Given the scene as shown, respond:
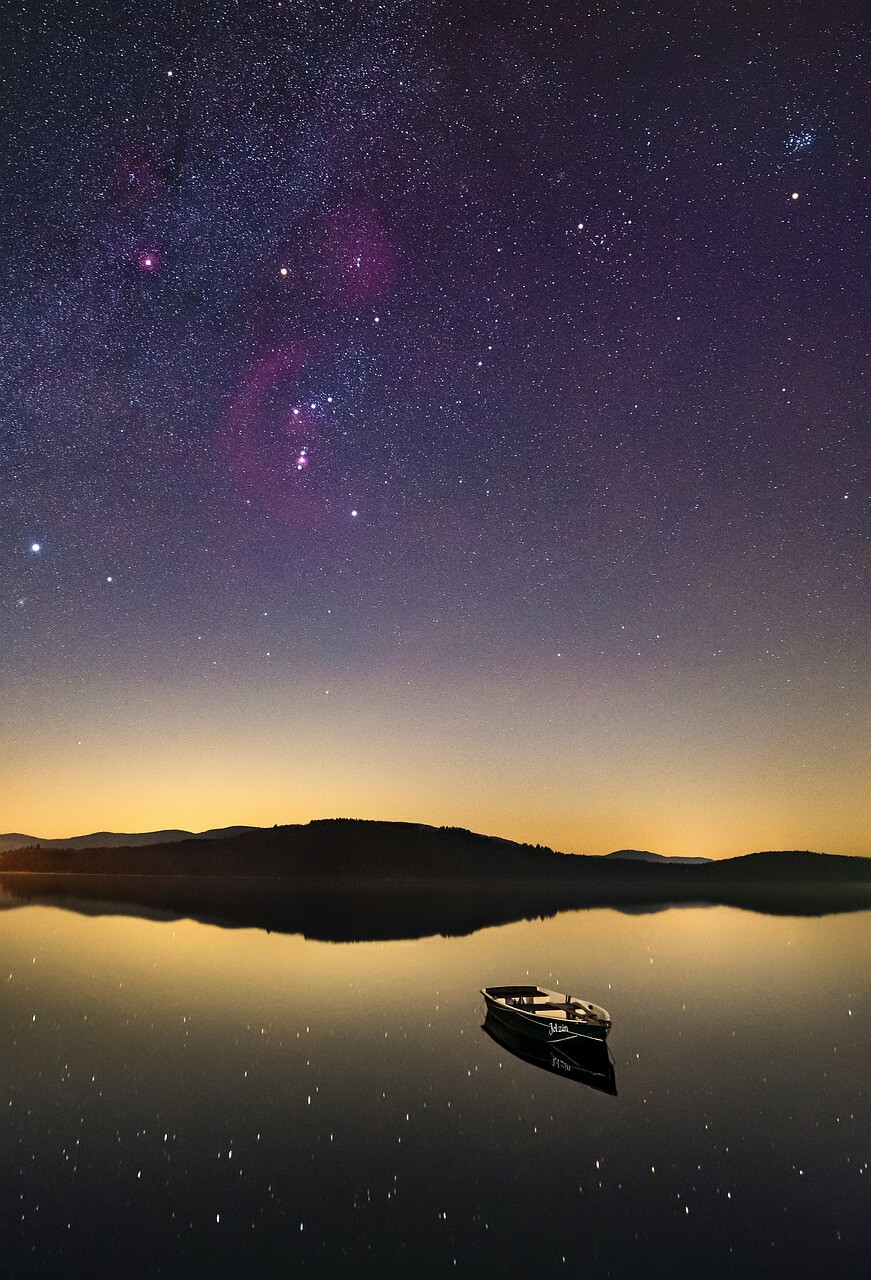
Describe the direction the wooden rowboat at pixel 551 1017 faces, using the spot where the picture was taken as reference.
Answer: facing the viewer and to the right of the viewer
